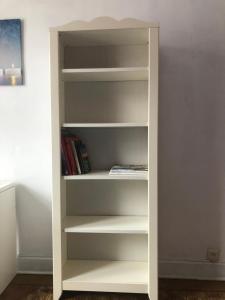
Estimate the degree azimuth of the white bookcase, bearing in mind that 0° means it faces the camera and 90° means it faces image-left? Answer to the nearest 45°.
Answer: approximately 0°

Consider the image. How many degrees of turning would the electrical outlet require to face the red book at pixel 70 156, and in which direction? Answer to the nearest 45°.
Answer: approximately 45° to its right

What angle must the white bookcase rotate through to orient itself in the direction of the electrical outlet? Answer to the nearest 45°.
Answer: approximately 90° to its left

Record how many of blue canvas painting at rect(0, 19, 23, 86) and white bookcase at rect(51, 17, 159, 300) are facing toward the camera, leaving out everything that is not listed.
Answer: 2

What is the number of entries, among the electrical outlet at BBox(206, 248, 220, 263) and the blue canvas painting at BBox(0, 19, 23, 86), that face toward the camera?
2

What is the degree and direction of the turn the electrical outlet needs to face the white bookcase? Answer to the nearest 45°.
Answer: approximately 90° to its right

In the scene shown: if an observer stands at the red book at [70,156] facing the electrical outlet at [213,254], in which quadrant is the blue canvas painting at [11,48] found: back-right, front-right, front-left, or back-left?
back-left
